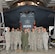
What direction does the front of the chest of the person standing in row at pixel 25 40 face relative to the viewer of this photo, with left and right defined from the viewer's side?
facing the viewer

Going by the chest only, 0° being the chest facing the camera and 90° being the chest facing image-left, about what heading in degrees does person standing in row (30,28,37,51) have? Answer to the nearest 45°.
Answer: approximately 0°

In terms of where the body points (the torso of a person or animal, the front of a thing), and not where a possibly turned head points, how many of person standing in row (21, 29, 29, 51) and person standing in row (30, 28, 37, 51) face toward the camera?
2

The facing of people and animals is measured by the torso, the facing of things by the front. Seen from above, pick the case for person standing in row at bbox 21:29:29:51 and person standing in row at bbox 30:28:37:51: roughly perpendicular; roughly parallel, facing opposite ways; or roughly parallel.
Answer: roughly parallel
